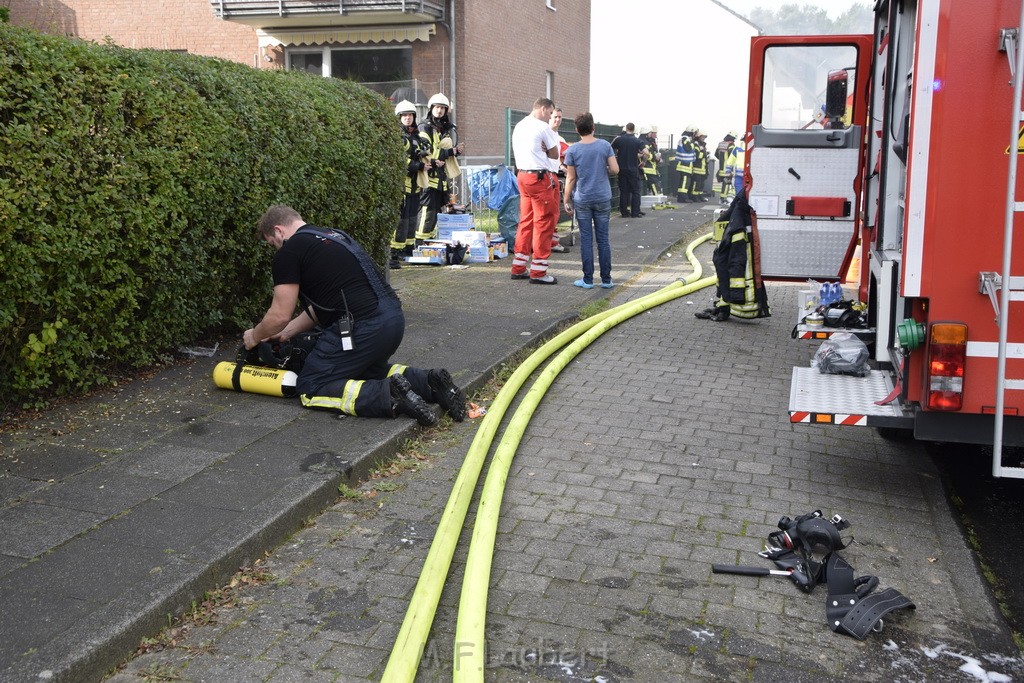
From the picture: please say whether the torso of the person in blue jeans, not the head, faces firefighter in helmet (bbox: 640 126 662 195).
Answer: yes

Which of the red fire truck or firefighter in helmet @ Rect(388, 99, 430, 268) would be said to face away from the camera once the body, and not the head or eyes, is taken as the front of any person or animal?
the red fire truck

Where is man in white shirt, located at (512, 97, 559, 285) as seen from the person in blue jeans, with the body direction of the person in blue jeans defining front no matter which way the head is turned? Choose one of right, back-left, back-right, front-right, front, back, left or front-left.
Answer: left

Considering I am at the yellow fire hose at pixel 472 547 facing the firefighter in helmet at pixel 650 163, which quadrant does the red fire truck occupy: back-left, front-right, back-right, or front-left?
front-right

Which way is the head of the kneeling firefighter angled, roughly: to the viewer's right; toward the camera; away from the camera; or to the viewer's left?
to the viewer's left

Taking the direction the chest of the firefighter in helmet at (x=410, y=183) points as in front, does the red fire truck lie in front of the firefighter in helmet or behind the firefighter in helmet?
in front

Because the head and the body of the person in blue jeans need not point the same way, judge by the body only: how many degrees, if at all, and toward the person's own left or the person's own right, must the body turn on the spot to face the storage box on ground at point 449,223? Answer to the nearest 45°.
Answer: approximately 45° to the person's own left

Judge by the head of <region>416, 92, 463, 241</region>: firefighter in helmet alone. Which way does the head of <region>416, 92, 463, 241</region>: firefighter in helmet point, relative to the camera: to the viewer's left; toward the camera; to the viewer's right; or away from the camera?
toward the camera

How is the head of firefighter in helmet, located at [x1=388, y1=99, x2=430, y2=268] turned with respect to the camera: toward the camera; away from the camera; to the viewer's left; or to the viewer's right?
toward the camera

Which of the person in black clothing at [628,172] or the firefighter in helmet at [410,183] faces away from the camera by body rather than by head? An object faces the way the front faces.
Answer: the person in black clothing

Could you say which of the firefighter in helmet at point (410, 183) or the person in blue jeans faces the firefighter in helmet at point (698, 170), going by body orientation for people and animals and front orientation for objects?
the person in blue jeans

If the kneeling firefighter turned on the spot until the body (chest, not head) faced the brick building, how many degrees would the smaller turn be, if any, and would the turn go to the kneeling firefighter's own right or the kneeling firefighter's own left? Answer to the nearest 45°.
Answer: approximately 45° to the kneeling firefighter's own right

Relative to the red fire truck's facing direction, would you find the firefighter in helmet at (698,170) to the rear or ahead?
ahead

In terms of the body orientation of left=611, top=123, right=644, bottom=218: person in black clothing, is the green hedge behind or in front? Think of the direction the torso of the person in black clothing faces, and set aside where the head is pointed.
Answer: behind

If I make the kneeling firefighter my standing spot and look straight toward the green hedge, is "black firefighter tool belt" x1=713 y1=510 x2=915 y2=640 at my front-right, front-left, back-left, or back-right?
back-left

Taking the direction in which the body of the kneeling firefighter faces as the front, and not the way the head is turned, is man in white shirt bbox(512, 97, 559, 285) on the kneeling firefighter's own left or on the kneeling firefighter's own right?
on the kneeling firefighter's own right

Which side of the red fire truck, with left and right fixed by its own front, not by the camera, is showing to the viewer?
back
